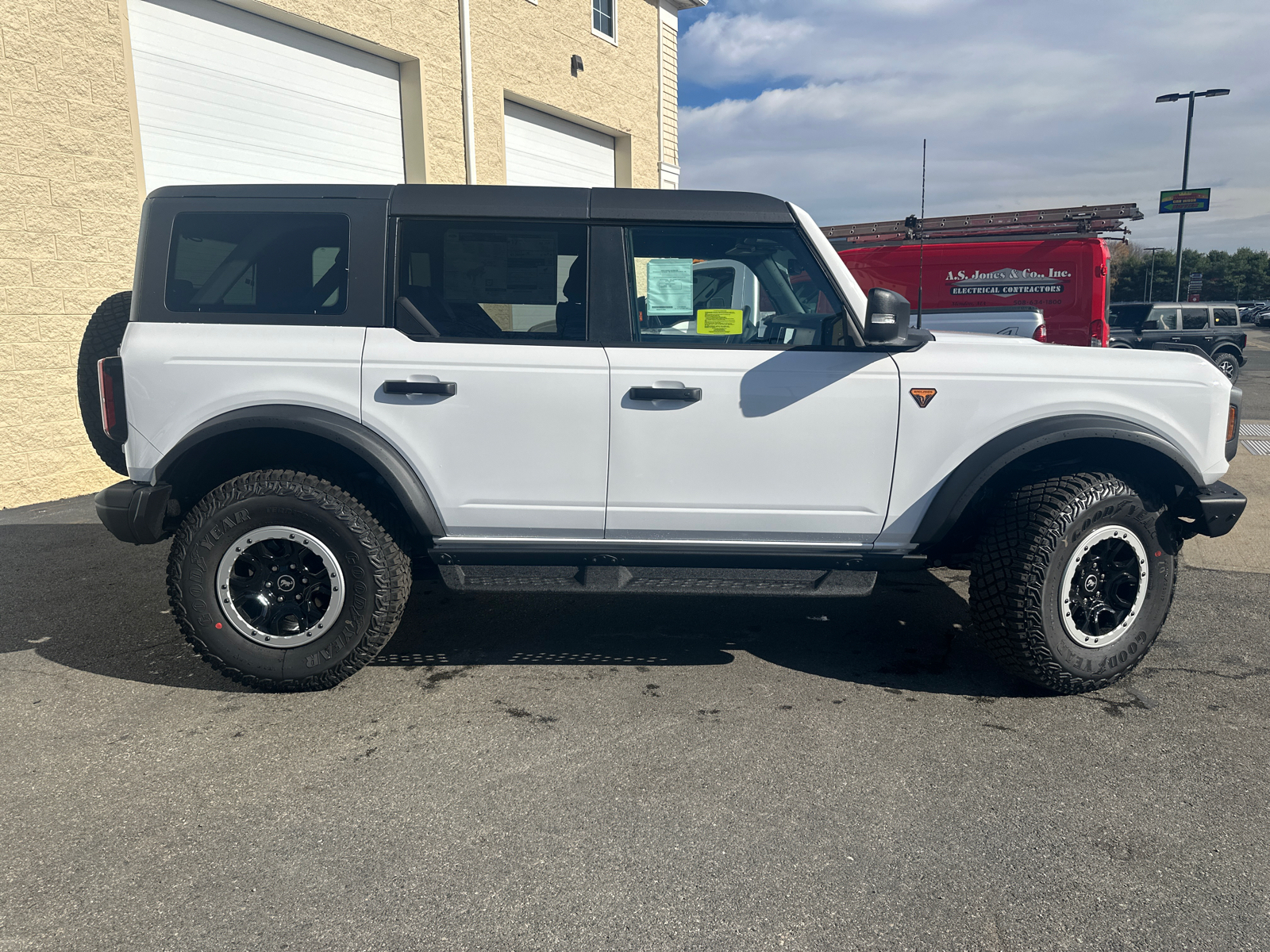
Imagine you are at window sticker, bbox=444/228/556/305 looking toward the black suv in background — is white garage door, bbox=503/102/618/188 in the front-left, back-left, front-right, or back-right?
front-left

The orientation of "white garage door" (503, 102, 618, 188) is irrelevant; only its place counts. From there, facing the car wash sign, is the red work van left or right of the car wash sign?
right

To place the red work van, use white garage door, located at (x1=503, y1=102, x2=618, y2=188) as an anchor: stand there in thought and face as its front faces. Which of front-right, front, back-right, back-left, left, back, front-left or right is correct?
front-left

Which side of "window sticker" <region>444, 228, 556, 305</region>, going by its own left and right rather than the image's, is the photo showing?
front

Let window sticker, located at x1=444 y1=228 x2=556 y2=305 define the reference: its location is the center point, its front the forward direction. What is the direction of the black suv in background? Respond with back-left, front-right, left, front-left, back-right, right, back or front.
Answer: back-left

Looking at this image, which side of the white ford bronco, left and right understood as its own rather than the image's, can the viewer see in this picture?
right

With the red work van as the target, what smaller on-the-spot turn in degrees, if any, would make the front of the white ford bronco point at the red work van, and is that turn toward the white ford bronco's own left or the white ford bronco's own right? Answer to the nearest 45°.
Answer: approximately 45° to the white ford bronco's own left

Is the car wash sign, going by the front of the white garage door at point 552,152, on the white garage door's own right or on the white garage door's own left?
on the white garage door's own left

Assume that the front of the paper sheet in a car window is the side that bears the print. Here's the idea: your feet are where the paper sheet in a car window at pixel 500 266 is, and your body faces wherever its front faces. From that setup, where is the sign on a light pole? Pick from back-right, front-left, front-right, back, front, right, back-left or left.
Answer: back-left

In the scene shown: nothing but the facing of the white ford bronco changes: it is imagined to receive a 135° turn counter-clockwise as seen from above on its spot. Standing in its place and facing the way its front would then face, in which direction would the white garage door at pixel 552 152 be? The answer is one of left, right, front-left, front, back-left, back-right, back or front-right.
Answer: front-right

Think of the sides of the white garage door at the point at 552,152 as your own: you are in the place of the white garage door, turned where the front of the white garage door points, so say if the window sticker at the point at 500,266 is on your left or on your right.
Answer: on your right
